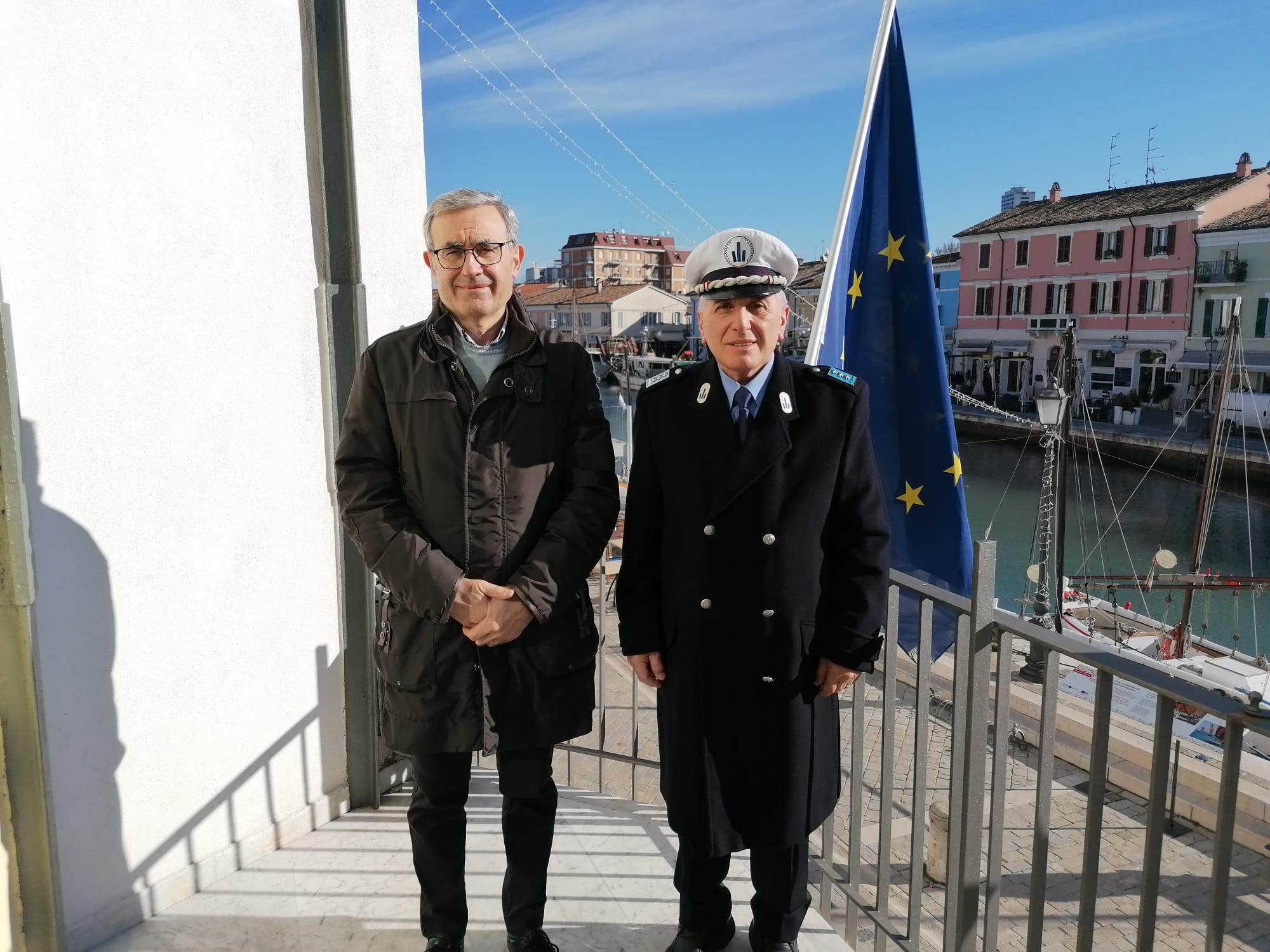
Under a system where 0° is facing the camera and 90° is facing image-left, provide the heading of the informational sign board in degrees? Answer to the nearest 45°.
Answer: approximately 45°

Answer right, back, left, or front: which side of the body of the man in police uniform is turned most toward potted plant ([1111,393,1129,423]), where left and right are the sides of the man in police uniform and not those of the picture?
back

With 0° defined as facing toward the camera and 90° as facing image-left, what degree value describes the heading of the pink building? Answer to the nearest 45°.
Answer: approximately 45°

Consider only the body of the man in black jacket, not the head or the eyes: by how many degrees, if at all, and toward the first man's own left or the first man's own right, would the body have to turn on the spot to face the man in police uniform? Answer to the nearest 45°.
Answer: approximately 90° to the first man's own left

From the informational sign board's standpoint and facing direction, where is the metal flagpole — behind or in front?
in front

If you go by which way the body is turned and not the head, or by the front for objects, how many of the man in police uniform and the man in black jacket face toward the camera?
2
